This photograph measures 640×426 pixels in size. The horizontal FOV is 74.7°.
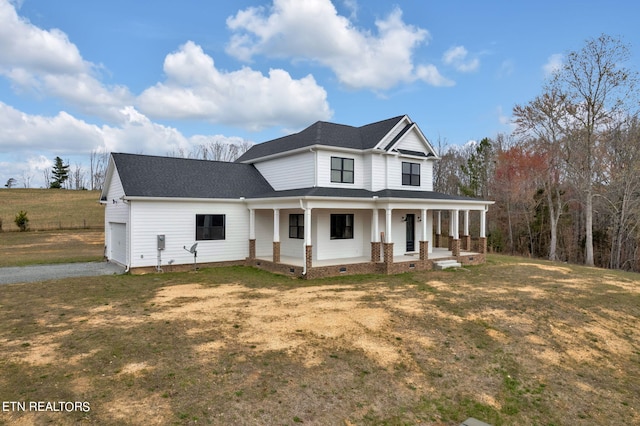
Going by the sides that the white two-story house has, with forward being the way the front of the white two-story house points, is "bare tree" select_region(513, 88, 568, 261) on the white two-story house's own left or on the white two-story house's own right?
on the white two-story house's own left

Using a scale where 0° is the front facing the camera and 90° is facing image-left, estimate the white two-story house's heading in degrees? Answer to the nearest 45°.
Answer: approximately 315°
